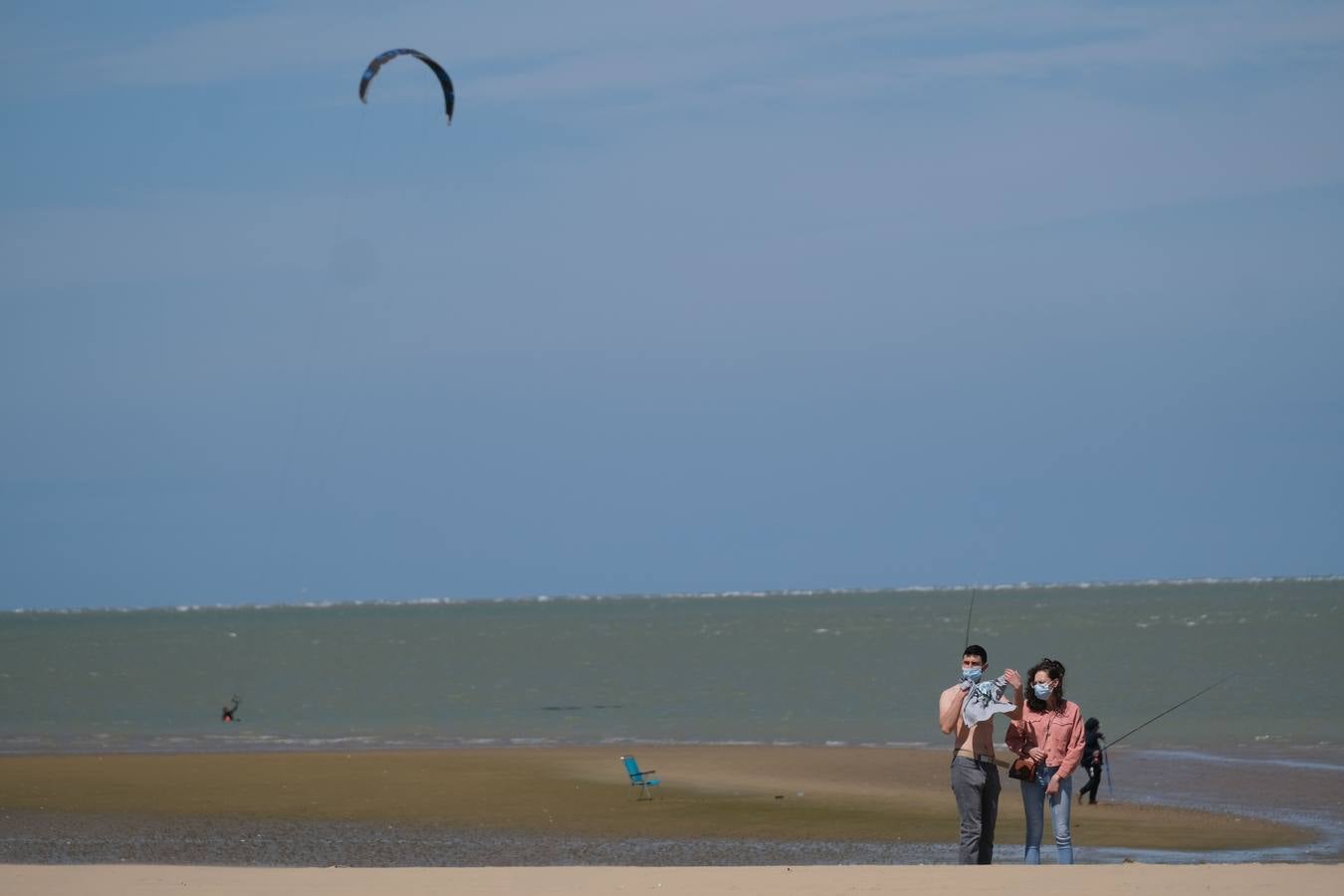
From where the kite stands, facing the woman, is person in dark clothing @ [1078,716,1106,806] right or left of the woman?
left

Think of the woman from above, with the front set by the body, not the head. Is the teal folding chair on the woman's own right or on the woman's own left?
on the woman's own right

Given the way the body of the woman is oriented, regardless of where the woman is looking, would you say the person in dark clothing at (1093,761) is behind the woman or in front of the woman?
behind

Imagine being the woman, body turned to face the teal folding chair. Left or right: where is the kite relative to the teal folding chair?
left

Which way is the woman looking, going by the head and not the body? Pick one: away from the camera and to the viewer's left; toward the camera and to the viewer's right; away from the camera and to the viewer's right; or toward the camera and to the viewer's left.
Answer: toward the camera and to the viewer's left

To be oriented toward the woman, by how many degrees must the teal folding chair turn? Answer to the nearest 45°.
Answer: approximately 90° to its right

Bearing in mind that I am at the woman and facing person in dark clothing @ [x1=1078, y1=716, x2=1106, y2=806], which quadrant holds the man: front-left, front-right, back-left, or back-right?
back-left

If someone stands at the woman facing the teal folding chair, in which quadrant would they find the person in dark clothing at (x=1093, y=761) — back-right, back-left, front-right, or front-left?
front-right

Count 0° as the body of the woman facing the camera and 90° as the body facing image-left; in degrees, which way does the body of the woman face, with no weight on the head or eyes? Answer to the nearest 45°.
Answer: approximately 45°

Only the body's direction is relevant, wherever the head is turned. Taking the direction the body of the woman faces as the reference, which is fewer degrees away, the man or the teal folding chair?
the man

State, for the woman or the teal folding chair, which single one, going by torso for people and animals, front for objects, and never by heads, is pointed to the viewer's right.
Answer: the teal folding chair

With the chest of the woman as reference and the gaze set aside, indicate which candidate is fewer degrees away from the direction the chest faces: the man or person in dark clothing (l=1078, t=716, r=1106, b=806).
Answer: the man

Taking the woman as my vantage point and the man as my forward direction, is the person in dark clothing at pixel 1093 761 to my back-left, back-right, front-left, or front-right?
back-right

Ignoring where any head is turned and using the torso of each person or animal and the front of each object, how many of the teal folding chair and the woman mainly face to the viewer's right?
1

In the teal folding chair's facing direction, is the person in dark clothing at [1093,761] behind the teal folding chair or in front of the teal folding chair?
in front

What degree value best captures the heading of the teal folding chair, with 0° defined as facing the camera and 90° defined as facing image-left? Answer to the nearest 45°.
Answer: approximately 270°
